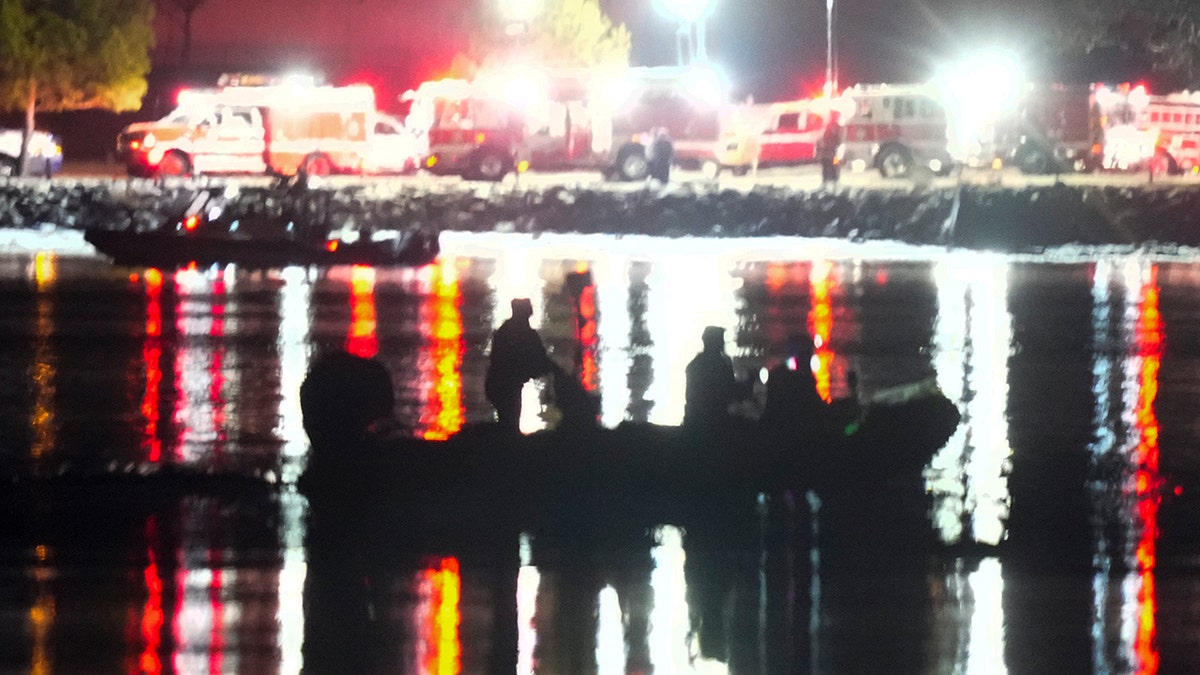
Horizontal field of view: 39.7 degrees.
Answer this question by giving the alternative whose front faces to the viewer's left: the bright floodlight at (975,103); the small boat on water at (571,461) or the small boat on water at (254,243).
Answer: the small boat on water at (254,243)

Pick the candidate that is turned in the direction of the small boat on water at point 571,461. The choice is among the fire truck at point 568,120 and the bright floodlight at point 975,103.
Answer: the bright floodlight

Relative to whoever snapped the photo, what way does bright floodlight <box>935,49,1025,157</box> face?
facing the viewer

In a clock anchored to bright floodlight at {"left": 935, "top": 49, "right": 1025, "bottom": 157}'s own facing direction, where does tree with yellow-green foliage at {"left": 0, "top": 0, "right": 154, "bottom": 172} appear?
The tree with yellow-green foliage is roughly at 3 o'clock from the bright floodlight.

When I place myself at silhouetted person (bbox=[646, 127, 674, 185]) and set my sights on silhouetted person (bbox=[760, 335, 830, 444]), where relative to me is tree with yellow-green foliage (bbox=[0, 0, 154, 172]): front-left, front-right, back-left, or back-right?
back-right

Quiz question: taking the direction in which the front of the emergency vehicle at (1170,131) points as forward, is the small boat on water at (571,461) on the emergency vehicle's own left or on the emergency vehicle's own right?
on the emergency vehicle's own left

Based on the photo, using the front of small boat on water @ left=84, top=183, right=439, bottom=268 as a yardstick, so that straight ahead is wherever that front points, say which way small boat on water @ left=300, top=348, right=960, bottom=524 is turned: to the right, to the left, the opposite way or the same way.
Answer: the opposite way

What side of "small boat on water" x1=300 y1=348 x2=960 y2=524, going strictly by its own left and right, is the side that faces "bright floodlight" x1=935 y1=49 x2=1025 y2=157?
left

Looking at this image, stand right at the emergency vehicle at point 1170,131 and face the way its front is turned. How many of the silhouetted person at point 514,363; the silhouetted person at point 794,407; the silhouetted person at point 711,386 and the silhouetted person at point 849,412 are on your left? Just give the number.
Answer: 4

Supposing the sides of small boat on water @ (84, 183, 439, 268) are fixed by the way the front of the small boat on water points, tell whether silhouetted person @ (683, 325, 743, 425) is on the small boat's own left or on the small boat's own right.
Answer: on the small boat's own left

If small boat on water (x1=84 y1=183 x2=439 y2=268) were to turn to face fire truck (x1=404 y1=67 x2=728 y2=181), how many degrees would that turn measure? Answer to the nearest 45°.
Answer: approximately 135° to its right

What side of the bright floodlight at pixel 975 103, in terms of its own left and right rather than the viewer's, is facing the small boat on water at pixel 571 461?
front

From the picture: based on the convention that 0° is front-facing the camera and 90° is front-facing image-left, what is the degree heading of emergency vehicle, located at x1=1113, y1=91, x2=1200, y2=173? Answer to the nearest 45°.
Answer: approximately 90°

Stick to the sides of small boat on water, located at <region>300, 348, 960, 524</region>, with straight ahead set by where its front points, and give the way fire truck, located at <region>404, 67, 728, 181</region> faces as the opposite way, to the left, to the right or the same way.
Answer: the opposite way

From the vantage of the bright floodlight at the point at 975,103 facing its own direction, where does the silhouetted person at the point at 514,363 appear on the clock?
The silhouetted person is roughly at 12 o'clock from the bright floodlight.

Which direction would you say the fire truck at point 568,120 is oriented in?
to the viewer's left
